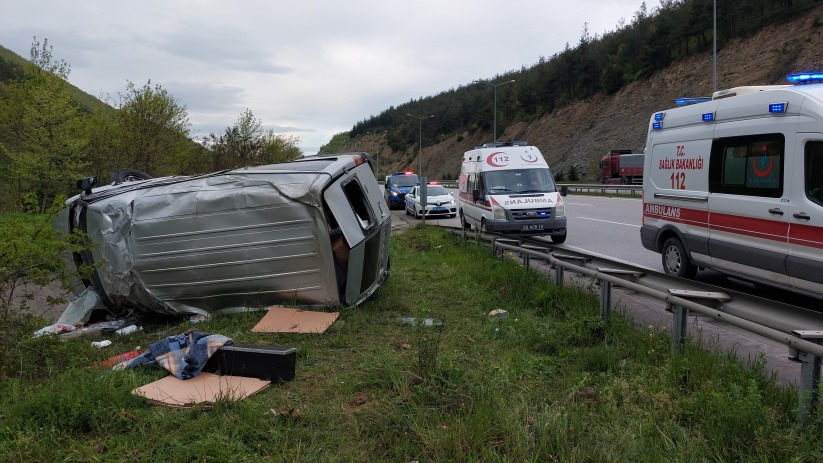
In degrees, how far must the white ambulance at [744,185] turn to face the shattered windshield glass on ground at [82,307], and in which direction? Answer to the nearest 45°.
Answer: approximately 90° to its right

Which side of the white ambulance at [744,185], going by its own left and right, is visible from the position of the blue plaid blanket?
right

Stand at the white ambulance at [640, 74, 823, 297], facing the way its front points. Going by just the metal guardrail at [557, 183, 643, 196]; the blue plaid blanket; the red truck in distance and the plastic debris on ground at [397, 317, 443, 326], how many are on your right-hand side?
2

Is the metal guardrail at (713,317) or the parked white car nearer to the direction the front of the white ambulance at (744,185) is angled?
the metal guardrail

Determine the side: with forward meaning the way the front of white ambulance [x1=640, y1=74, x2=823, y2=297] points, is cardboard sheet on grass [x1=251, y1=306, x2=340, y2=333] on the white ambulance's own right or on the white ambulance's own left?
on the white ambulance's own right

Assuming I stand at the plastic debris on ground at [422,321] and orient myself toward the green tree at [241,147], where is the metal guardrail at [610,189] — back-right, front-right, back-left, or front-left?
front-right

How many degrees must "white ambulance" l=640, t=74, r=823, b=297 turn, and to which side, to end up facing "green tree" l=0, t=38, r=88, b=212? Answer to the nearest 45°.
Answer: approximately 135° to its right

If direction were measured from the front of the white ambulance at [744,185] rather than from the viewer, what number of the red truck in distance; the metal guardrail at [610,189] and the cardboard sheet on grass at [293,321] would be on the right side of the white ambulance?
1

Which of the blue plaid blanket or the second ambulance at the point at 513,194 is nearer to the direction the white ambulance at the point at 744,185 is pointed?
the blue plaid blanket

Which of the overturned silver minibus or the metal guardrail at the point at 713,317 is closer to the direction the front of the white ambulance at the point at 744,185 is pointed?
the metal guardrail

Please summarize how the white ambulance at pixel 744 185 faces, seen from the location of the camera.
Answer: facing the viewer and to the right of the viewer

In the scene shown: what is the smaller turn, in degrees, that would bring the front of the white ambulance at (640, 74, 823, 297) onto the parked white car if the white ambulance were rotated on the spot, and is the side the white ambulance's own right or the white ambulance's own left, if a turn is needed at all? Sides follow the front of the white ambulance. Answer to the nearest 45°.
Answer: approximately 180°
